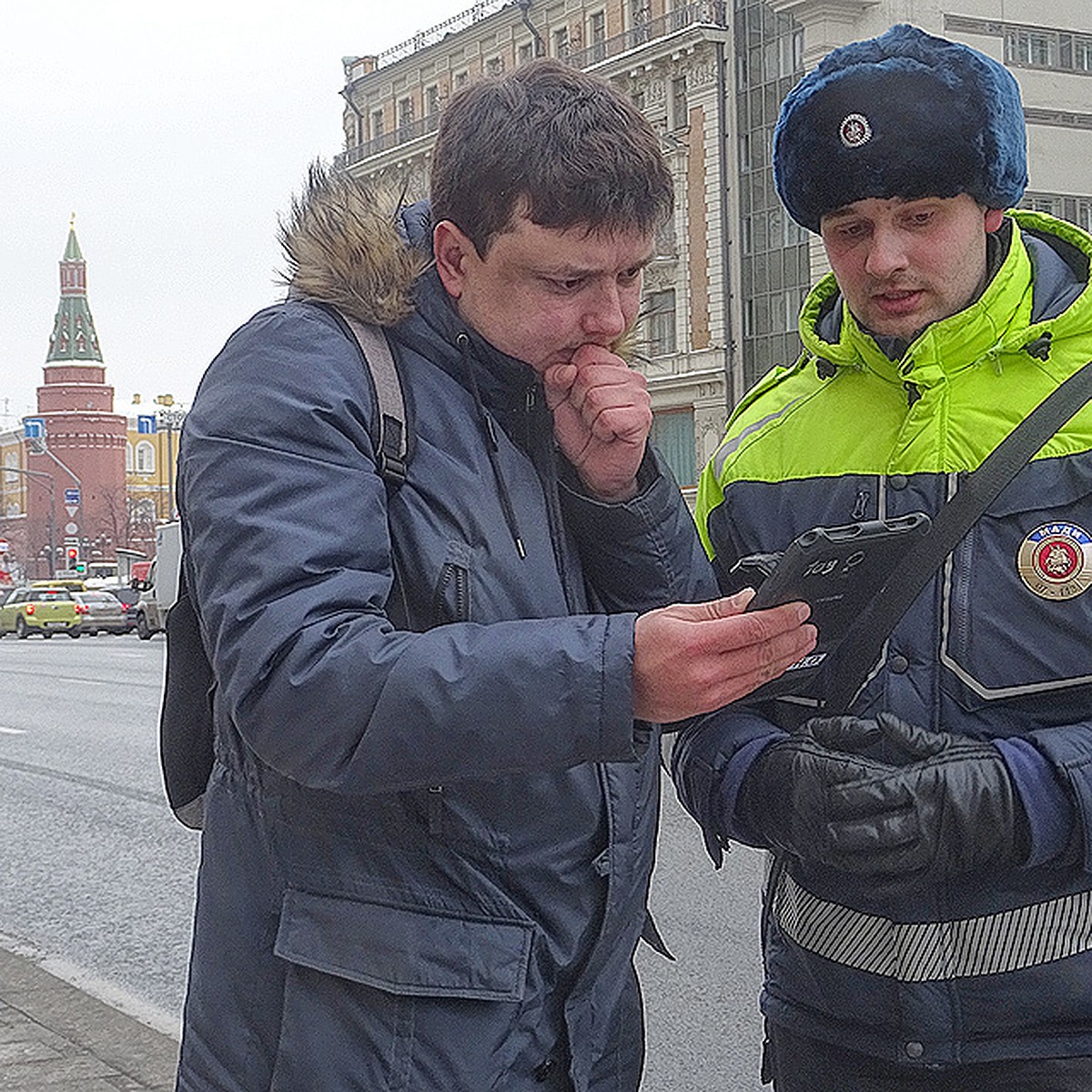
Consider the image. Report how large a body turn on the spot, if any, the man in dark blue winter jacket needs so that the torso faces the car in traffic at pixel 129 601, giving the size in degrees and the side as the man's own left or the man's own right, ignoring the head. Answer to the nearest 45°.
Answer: approximately 135° to the man's own left

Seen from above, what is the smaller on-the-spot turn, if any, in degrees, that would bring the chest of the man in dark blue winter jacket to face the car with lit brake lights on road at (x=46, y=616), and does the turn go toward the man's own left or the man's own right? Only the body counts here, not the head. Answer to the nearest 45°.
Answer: approximately 135° to the man's own left

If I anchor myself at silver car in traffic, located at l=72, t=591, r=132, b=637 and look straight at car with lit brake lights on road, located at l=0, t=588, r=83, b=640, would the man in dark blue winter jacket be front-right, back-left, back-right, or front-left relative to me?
back-left

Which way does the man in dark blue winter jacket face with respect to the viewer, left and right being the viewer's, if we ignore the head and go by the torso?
facing the viewer and to the right of the viewer

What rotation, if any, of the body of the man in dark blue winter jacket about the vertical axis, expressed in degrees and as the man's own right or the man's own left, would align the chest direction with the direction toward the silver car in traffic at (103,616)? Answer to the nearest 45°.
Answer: approximately 135° to the man's own left

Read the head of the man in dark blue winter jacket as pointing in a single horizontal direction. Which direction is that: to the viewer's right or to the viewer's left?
to the viewer's right
